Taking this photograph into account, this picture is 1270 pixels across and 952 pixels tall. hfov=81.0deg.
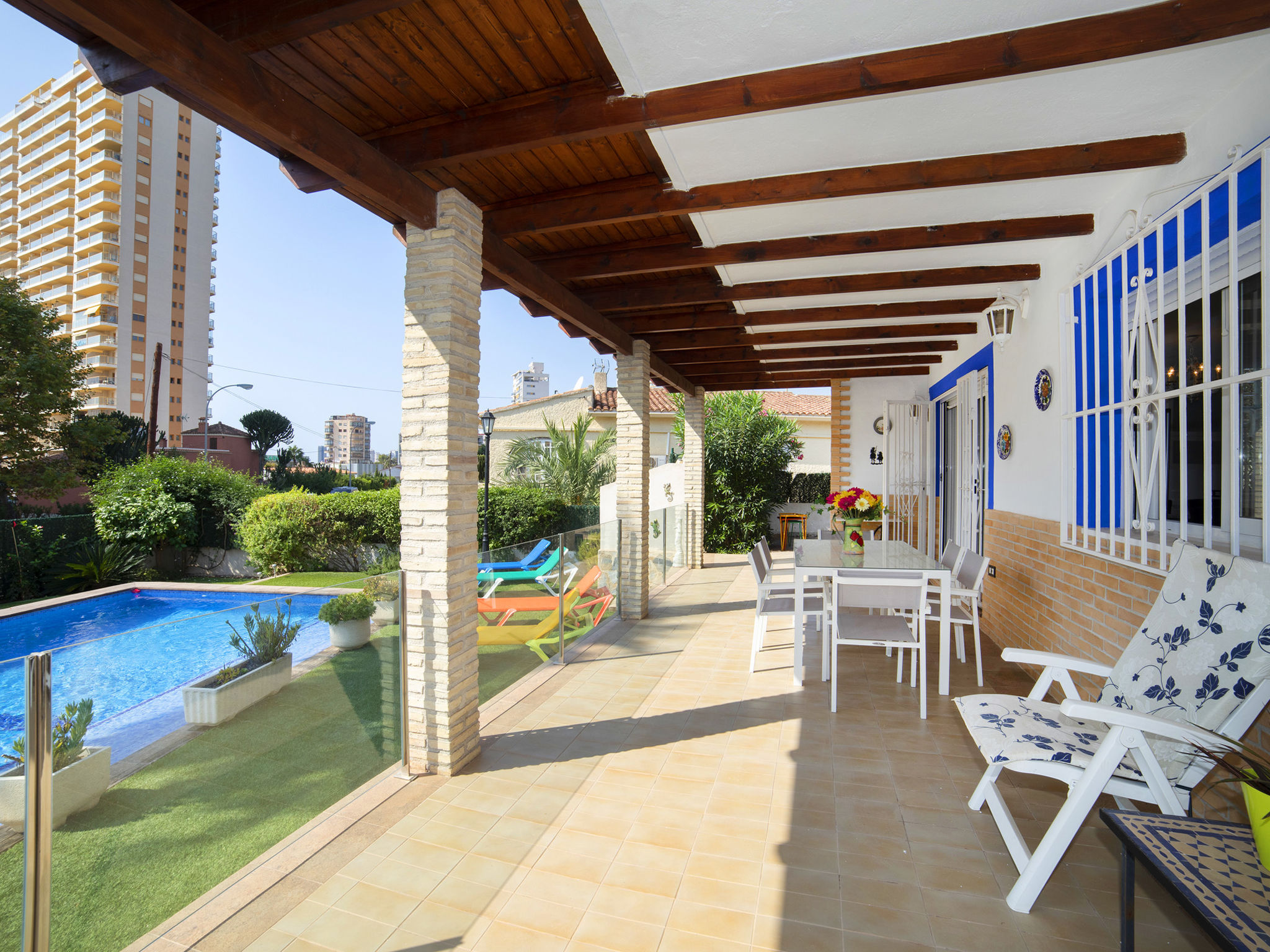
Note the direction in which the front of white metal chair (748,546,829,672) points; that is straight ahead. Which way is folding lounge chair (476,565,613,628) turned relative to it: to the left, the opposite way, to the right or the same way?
the opposite way

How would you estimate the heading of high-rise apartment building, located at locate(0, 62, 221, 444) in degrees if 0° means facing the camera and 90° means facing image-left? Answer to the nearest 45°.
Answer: approximately 45°

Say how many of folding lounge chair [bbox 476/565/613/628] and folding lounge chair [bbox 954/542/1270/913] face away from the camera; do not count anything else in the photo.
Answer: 0

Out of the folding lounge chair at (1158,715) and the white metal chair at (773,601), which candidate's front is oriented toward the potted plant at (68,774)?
the folding lounge chair

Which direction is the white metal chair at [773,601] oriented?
to the viewer's right

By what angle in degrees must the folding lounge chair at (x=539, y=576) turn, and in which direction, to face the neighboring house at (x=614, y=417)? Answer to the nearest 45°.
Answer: approximately 90° to its right

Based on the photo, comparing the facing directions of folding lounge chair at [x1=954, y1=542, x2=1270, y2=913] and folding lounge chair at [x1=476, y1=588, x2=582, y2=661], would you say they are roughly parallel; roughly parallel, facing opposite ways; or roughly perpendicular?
roughly parallel

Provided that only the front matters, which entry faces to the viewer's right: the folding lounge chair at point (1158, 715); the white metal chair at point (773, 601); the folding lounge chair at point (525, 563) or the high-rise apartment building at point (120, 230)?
the white metal chair

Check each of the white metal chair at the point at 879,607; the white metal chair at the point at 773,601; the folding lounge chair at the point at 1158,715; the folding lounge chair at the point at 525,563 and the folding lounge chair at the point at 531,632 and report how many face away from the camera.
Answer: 1

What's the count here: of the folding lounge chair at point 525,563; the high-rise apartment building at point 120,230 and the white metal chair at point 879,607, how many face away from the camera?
1

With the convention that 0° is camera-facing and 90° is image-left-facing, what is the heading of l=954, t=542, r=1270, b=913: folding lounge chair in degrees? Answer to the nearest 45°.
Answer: approximately 45°

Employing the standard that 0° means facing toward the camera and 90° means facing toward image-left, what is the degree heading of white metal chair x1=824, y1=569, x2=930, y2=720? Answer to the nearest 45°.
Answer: approximately 180°

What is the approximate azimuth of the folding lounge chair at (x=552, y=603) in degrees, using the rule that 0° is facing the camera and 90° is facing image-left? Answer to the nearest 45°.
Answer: approximately 90°

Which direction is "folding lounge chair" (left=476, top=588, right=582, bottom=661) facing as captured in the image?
to the viewer's left

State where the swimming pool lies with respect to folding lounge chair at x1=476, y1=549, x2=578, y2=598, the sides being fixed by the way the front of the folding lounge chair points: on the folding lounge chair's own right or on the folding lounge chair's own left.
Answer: on the folding lounge chair's own left

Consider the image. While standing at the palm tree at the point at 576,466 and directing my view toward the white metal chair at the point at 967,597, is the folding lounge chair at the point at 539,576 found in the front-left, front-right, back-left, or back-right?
front-right

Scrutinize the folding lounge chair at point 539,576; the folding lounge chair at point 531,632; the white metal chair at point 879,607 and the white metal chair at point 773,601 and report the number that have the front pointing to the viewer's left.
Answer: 2

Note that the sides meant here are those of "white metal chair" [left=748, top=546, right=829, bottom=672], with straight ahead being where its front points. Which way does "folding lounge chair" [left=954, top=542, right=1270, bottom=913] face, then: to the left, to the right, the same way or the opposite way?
the opposite way

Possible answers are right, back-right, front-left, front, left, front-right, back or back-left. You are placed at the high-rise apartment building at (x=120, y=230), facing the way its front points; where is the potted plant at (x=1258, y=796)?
front-left
